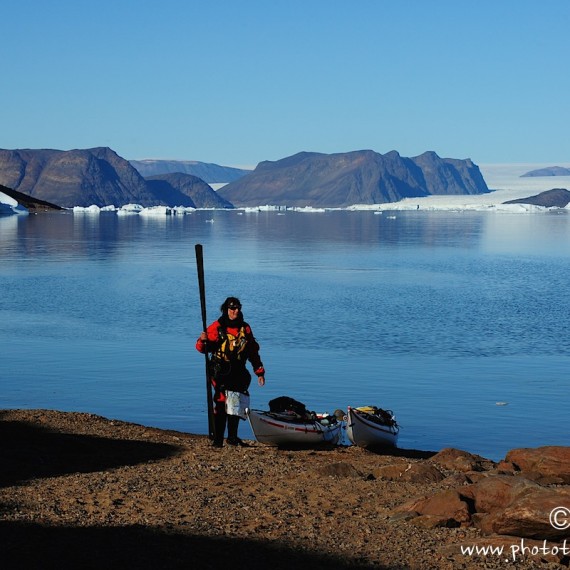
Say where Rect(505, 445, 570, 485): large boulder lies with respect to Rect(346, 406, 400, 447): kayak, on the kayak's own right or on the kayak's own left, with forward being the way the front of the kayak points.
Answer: on the kayak's own left
